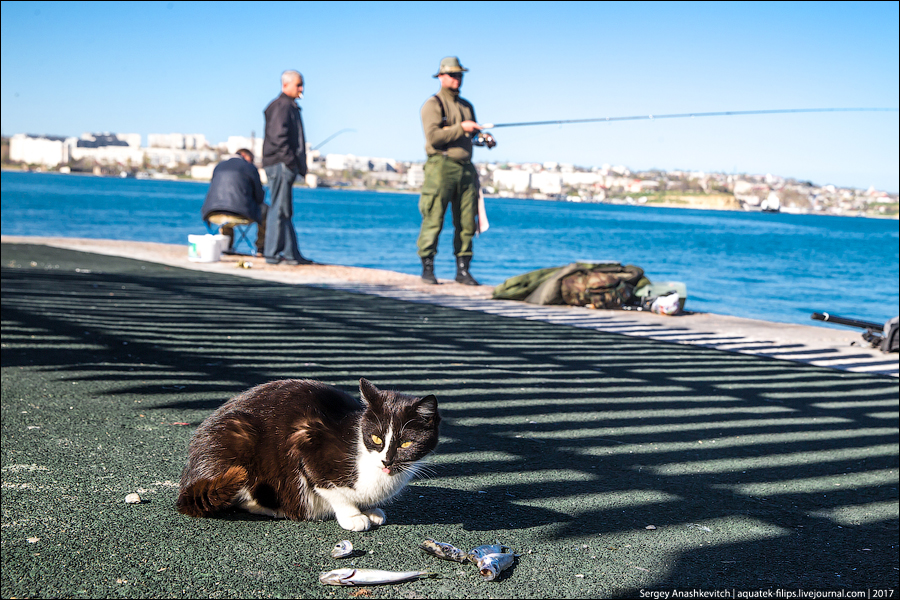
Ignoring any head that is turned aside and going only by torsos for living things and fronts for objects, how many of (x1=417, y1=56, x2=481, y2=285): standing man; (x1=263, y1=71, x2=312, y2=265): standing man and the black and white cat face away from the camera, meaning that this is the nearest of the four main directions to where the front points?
0

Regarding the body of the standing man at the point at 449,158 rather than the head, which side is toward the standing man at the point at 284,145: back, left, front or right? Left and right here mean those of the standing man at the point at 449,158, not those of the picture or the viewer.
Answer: back

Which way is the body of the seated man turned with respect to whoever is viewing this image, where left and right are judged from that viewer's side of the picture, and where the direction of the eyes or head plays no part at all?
facing away from the viewer and to the right of the viewer

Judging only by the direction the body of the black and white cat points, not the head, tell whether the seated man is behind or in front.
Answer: behind

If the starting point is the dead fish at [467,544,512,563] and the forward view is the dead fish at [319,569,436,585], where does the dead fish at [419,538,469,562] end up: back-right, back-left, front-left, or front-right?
front-right

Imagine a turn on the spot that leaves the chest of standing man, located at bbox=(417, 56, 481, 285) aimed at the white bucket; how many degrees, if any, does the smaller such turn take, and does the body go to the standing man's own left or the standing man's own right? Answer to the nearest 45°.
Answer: approximately 180°
